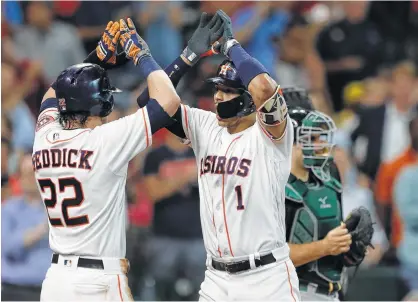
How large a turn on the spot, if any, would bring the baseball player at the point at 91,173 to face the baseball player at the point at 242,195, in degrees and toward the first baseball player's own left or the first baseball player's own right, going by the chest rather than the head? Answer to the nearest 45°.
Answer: approximately 45° to the first baseball player's own right

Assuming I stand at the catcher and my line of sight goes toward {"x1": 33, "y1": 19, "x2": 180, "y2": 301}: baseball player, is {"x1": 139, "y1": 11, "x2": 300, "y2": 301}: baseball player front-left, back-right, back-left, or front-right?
front-left

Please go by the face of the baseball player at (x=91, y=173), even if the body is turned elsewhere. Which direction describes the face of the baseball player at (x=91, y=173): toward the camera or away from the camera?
away from the camera

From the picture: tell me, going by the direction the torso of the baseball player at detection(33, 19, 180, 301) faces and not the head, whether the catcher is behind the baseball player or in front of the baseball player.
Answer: in front

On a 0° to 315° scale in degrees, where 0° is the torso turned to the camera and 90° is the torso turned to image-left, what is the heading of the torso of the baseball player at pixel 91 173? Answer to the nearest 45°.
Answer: approximately 225°

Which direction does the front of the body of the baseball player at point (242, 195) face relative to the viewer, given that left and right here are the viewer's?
facing the viewer and to the left of the viewer

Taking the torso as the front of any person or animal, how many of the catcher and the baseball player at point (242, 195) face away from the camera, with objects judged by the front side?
0

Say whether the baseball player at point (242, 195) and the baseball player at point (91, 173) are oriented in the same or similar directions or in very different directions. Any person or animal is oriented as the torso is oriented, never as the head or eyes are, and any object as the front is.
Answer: very different directions

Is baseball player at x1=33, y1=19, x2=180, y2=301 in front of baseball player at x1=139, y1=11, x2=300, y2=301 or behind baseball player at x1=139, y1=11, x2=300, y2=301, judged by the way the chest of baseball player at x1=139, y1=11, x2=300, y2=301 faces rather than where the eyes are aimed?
in front
